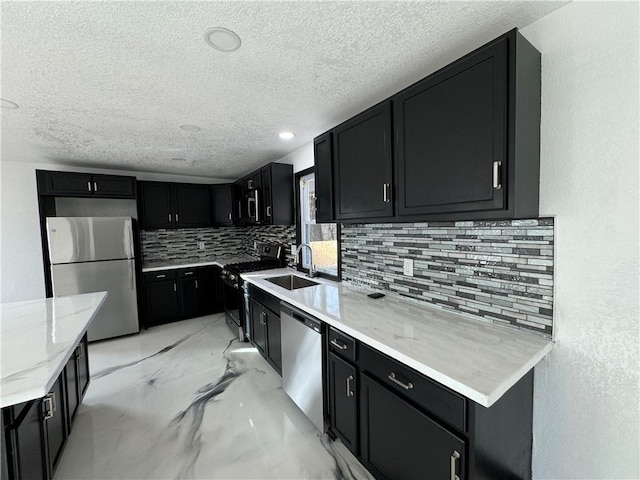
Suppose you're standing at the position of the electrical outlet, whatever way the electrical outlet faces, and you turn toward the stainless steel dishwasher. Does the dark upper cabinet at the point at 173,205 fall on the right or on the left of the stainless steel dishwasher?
right

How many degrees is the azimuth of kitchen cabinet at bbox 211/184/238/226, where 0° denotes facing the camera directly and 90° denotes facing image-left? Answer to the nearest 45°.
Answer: approximately 0°

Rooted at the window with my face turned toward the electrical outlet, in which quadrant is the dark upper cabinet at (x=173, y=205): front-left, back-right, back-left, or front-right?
back-right

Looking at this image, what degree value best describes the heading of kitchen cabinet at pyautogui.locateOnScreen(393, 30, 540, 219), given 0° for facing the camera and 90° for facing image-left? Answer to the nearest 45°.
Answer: approximately 45°

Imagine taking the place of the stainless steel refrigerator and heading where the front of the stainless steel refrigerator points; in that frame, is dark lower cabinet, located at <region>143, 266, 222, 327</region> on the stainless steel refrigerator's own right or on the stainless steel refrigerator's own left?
on the stainless steel refrigerator's own left
